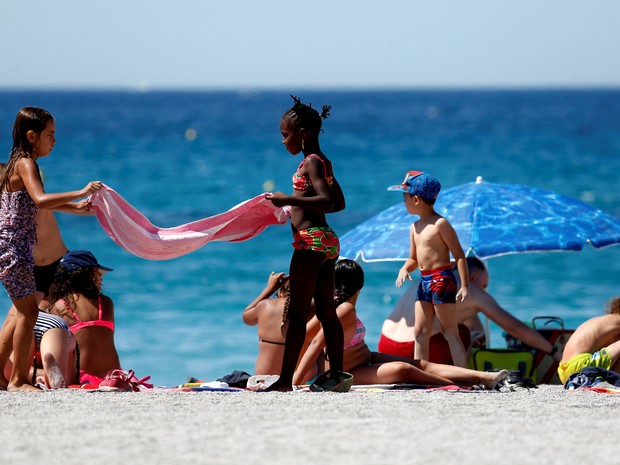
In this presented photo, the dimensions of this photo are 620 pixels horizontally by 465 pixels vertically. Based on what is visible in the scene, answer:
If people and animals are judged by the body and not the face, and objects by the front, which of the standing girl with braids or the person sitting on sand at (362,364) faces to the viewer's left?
the standing girl with braids

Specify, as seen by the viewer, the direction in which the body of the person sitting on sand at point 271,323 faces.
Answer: away from the camera

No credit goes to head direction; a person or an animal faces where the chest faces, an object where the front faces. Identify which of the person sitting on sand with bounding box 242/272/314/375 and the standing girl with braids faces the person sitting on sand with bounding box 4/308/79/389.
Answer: the standing girl with braids

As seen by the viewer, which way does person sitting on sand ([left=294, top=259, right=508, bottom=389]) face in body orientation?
to the viewer's right

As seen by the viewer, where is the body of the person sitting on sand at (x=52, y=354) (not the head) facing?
away from the camera

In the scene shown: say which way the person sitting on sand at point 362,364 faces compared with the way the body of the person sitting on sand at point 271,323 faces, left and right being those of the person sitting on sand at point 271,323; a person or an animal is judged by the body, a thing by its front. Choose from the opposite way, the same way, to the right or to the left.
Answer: to the right

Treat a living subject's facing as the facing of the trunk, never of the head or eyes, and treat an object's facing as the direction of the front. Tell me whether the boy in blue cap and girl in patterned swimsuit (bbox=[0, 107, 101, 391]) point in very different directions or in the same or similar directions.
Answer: very different directions

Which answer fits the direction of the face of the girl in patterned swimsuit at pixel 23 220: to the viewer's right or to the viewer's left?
to the viewer's right

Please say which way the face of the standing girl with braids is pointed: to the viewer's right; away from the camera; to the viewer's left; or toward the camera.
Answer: to the viewer's left

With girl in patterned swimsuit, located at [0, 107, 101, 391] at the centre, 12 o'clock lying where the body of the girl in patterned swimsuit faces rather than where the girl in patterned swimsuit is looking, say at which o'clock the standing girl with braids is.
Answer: The standing girl with braids is roughly at 12 o'clock from the girl in patterned swimsuit.

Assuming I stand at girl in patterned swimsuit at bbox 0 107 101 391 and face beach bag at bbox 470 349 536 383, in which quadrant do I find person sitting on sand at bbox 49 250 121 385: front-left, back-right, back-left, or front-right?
front-left

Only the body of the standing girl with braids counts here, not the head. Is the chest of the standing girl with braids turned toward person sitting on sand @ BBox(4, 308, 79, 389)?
yes

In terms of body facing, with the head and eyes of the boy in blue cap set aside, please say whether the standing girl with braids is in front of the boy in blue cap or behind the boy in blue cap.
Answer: in front

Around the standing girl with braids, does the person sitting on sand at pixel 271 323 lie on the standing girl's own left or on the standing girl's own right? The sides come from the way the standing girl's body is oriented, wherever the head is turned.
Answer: on the standing girl's own right

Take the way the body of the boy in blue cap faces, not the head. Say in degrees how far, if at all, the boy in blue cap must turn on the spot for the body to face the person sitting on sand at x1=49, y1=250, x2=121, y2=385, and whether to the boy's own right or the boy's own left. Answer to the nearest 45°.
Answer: approximately 45° to the boy's own right

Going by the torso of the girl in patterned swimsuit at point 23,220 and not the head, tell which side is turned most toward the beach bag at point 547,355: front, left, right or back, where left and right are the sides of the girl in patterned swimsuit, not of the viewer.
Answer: front

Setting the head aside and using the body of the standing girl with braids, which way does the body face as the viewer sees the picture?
to the viewer's left

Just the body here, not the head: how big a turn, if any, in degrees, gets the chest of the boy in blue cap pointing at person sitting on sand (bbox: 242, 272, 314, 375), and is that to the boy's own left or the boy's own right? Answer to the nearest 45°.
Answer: approximately 45° to the boy's own right

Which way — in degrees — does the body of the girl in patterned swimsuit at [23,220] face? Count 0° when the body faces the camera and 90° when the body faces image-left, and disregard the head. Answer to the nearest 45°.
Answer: approximately 270°

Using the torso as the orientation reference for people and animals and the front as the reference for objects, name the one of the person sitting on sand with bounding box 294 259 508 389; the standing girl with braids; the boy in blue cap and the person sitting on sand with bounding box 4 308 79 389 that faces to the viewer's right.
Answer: the person sitting on sand with bounding box 294 259 508 389
